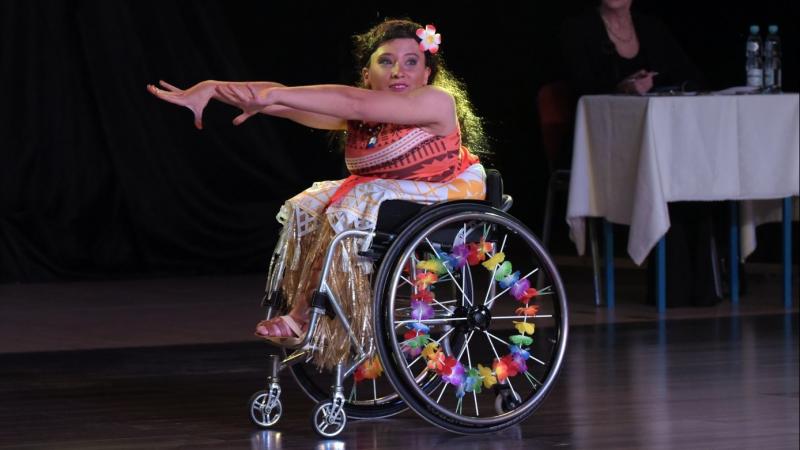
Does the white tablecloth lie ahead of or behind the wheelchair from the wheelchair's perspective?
behind

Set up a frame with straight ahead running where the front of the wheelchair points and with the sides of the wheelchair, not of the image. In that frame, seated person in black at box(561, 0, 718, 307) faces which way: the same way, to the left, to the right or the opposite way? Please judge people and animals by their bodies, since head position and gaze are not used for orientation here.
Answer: to the left

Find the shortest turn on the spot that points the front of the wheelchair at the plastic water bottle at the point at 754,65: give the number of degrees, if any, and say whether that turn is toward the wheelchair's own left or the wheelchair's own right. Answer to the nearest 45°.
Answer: approximately 180°

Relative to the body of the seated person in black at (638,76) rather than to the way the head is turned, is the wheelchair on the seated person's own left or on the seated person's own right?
on the seated person's own right

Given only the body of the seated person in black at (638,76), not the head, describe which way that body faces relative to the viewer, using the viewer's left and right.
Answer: facing the viewer and to the right of the viewer

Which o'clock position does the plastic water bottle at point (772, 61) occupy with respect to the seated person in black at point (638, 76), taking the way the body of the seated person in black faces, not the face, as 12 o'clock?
The plastic water bottle is roughly at 10 o'clock from the seated person in black.

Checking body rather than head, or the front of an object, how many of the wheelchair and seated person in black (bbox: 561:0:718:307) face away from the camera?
0

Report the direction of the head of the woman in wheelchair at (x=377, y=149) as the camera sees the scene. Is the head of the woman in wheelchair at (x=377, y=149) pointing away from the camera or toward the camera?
toward the camera
